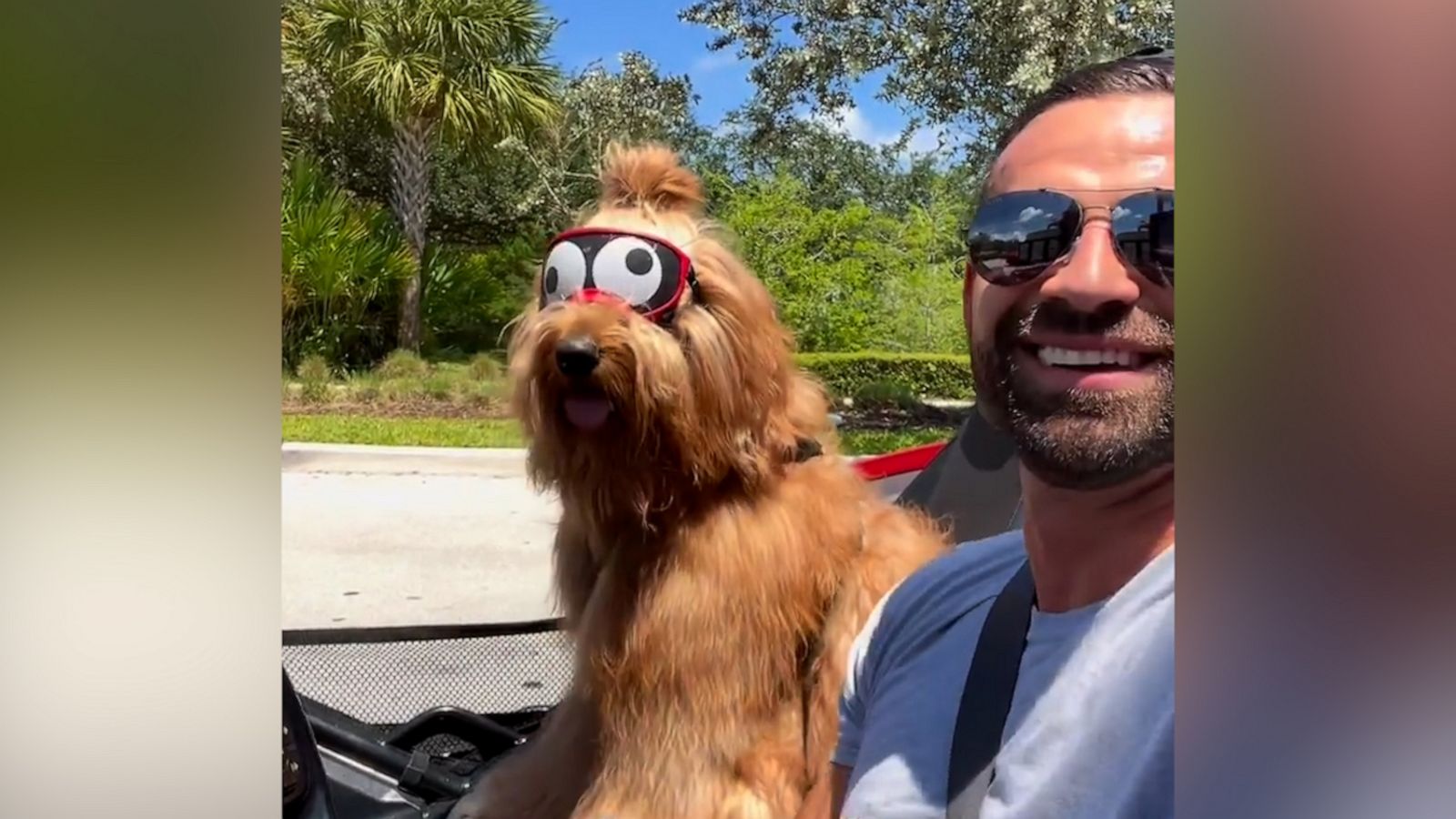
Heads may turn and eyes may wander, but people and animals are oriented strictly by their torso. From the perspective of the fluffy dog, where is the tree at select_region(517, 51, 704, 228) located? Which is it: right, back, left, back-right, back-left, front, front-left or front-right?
back-right

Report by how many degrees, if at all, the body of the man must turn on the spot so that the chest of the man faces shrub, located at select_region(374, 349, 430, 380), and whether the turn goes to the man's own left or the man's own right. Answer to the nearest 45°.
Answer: approximately 135° to the man's own right

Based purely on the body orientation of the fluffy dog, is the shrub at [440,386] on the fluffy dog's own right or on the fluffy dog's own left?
on the fluffy dog's own right

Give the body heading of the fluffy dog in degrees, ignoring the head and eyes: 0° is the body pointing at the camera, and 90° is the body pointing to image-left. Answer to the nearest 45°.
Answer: approximately 45°

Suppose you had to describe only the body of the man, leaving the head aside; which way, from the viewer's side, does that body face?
toward the camera

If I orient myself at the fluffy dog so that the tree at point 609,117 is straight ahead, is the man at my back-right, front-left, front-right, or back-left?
back-right

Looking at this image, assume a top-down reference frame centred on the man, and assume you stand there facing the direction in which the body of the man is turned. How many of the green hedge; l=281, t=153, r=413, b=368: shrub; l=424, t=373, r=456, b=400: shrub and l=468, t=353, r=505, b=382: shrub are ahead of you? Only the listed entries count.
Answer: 0

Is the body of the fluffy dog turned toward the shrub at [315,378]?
no

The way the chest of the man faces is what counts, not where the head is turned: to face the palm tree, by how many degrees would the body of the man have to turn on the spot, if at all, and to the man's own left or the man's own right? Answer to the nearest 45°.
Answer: approximately 135° to the man's own right

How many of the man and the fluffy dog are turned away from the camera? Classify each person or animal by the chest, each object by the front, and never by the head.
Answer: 0

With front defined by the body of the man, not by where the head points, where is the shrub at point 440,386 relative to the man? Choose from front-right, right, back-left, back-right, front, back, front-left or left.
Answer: back-right

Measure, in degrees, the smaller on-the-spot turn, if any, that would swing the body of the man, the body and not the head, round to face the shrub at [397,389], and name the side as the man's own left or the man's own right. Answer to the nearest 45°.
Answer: approximately 135° to the man's own right

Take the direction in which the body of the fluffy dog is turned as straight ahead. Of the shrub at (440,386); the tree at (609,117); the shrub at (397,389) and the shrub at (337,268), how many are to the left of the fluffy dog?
0

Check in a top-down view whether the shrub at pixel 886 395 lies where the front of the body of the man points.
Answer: no
